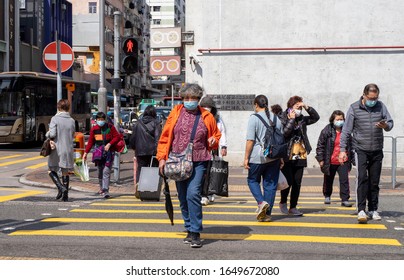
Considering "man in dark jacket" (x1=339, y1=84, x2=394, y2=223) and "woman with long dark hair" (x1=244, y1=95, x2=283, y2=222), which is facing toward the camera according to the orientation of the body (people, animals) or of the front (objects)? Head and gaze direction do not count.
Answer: the man in dark jacket

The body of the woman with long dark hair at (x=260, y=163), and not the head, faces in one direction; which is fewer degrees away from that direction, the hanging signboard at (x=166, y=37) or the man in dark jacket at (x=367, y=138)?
the hanging signboard

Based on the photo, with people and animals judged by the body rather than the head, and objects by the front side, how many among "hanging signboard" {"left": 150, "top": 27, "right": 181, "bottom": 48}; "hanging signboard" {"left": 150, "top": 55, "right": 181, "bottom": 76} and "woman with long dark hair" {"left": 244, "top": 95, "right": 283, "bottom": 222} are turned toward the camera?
2

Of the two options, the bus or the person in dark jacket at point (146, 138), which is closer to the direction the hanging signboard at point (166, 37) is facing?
the person in dark jacket

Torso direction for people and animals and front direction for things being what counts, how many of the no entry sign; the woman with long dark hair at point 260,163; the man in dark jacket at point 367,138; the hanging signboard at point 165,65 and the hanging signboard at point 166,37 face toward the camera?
4

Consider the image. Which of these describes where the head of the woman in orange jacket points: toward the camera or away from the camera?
toward the camera

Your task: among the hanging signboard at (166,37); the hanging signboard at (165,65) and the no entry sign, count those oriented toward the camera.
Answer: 3

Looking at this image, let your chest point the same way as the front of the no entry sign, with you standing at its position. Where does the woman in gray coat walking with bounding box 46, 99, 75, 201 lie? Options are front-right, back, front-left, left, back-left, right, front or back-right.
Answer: front

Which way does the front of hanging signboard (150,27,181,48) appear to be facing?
toward the camera

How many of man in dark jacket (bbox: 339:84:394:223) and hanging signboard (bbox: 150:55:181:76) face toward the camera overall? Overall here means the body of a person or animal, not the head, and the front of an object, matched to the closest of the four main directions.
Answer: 2

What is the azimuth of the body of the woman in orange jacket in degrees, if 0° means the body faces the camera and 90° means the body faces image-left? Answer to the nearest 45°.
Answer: approximately 0°

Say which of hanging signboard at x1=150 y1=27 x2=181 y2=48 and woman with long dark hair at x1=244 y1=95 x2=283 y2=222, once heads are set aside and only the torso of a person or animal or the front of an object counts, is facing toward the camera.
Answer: the hanging signboard

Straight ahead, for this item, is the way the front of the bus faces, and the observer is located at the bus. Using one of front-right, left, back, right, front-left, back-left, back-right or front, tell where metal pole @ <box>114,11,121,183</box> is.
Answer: front-left

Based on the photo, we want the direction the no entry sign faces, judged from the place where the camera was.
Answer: facing the viewer
